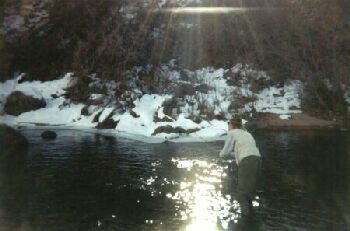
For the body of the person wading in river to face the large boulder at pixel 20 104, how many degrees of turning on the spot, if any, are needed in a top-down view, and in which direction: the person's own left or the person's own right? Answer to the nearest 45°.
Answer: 0° — they already face it

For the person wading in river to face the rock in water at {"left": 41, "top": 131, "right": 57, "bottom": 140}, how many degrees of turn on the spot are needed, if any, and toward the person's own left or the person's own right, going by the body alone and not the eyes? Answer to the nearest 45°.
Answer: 0° — they already face it

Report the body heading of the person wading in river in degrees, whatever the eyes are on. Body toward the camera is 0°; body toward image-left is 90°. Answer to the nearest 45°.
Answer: approximately 135°

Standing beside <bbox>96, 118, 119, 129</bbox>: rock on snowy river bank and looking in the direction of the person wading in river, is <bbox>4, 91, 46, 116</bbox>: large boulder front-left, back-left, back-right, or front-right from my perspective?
back-right

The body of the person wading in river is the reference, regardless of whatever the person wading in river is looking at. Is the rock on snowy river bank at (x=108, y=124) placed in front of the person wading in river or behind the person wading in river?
in front

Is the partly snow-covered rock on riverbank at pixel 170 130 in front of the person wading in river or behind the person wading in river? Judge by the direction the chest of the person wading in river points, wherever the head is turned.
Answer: in front

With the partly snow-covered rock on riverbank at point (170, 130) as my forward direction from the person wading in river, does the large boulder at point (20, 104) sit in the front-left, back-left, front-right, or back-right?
front-left

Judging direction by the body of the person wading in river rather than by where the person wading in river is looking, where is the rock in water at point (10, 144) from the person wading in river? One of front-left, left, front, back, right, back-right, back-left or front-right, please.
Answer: front
